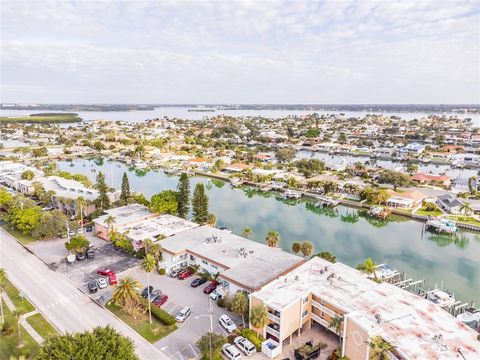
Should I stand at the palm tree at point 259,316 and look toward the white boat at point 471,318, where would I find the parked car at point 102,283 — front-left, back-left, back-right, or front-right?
back-left

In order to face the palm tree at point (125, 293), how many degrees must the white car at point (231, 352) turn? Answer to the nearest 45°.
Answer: approximately 180°

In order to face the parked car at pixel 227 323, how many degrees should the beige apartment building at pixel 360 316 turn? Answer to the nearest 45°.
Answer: approximately 45° to its right

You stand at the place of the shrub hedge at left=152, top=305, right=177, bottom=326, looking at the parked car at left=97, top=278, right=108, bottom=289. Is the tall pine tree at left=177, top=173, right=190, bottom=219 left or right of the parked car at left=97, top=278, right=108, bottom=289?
right

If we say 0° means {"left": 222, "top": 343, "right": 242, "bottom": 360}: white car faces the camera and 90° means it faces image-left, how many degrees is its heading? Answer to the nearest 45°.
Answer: approximately 315°

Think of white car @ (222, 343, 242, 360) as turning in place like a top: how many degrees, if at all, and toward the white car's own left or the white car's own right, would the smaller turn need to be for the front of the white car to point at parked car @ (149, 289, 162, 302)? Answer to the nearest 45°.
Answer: approximately 180°

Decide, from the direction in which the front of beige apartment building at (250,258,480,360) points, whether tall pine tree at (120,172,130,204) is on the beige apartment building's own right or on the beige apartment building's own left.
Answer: on the beige apartment building's own right

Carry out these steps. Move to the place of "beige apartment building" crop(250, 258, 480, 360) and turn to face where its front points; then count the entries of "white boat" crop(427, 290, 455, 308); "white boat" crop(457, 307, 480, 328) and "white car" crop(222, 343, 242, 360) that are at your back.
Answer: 2

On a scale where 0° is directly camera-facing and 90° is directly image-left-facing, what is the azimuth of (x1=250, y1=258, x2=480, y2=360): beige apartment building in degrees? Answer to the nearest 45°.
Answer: approximately 45°
